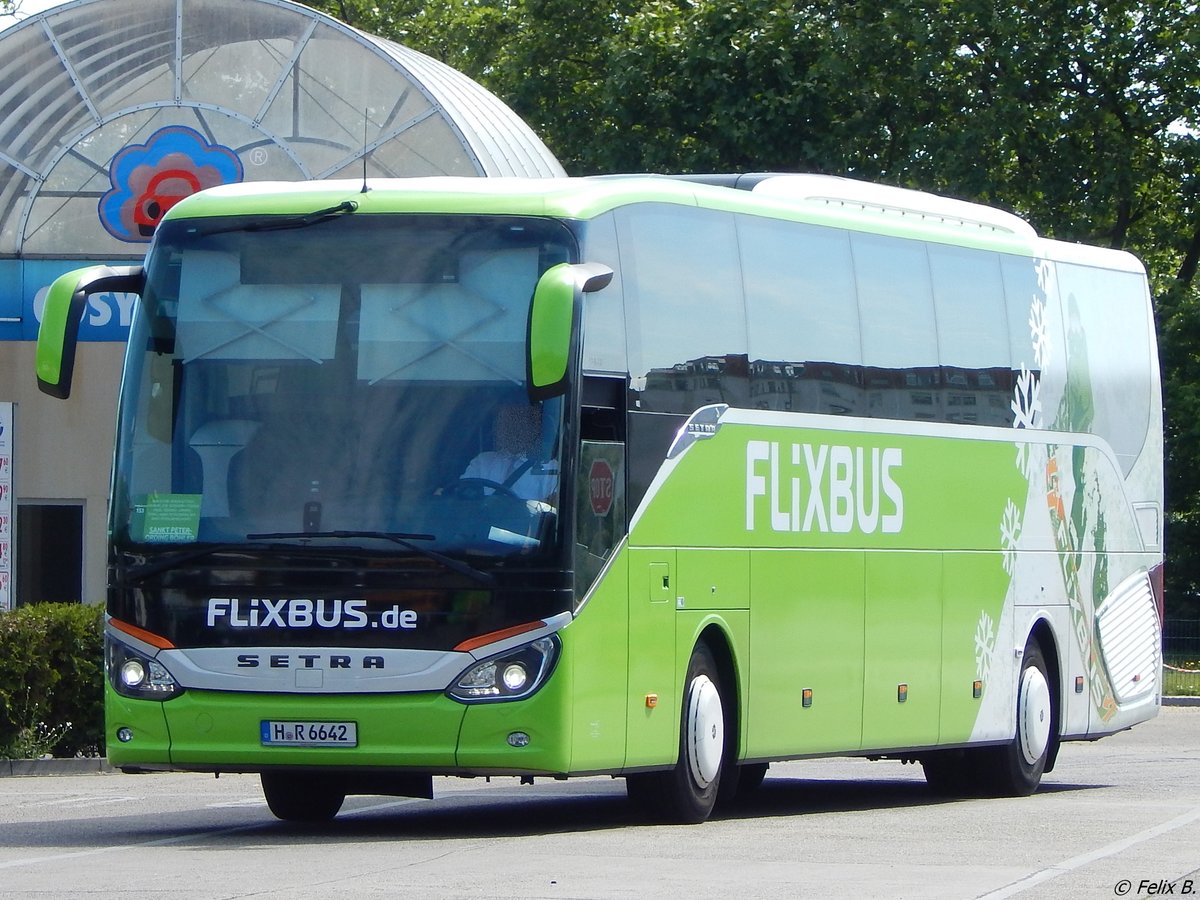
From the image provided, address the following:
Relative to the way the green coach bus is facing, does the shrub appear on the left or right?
on its right

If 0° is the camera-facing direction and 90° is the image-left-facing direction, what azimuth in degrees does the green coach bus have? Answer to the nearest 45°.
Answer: approximately 45°

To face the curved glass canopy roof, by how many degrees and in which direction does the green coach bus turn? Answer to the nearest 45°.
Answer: approximately 135° to its right
